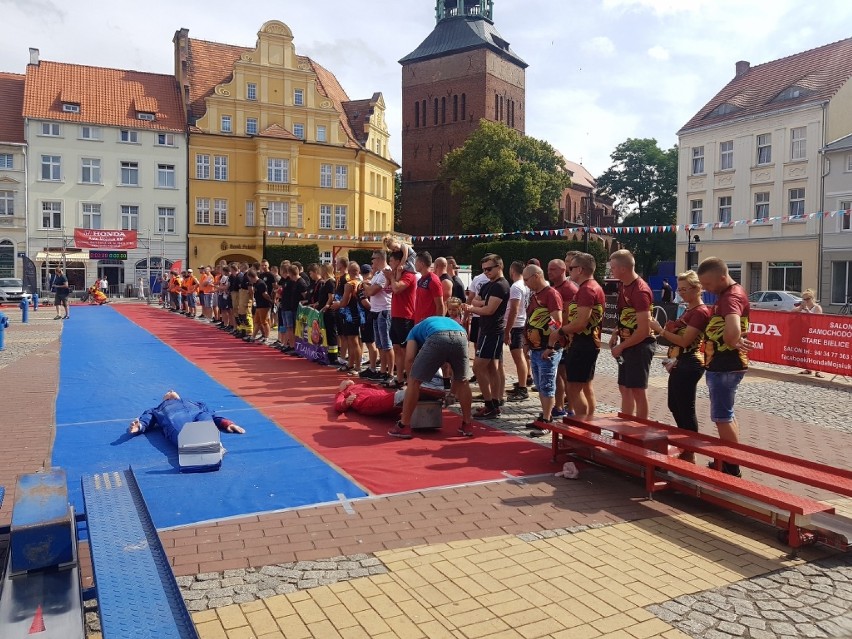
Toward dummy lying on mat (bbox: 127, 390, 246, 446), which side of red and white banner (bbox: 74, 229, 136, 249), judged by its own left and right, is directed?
front

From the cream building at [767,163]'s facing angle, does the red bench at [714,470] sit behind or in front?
in front

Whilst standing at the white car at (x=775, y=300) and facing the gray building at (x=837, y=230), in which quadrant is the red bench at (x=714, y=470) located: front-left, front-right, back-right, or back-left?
back-right

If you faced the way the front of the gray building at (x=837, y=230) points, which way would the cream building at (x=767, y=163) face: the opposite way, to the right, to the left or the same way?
the same way

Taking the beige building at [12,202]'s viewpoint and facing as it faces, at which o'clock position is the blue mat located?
The blue mat is roughly at 12 o'clock from the beige building.

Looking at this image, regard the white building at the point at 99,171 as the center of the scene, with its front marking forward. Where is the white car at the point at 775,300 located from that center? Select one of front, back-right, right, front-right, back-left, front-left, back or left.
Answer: front-left

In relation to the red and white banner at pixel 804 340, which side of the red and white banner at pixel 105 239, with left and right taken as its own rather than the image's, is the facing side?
front

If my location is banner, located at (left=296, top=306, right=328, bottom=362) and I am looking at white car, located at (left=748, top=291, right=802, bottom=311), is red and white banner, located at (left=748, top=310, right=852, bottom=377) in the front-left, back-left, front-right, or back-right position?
front-right

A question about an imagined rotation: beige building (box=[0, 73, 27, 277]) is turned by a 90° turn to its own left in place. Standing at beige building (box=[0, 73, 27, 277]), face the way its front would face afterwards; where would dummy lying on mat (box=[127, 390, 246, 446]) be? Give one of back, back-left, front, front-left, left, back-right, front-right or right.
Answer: right

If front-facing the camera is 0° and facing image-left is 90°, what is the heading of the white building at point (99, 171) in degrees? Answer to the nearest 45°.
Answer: approximately 0°

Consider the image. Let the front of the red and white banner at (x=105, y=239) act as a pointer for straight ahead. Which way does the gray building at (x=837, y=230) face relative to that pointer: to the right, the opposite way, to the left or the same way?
to the right

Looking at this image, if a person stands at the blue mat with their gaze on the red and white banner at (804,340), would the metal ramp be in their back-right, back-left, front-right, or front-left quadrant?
back-right

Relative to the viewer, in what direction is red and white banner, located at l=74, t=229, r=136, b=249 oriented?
toward the camera

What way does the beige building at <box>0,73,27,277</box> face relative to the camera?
toward the camera
